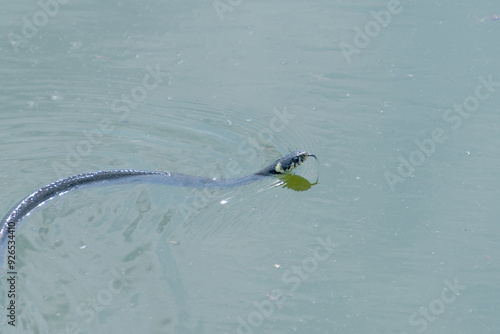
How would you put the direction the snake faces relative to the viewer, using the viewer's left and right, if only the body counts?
facing to the right of the viewer
